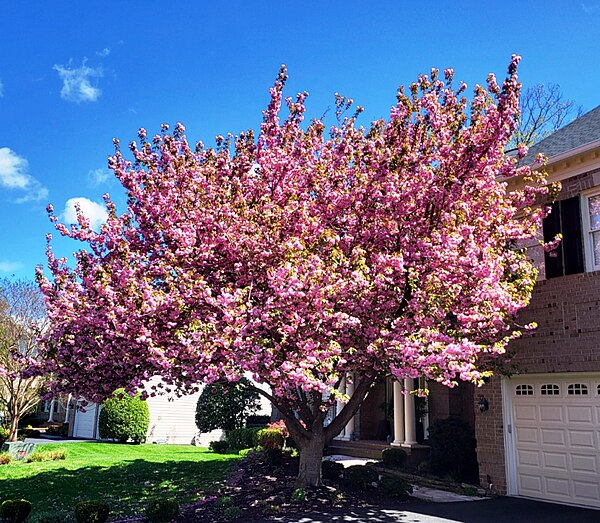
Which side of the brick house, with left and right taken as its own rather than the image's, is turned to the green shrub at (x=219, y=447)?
right

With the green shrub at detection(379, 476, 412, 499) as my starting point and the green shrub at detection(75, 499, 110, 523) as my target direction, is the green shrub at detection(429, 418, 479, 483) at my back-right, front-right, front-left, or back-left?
back-right

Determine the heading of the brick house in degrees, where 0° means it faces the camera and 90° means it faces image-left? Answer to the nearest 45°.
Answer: approximately 45°

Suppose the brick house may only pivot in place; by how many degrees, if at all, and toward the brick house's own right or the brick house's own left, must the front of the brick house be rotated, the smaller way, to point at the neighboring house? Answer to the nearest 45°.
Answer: approximately 90° to the brick house's own right

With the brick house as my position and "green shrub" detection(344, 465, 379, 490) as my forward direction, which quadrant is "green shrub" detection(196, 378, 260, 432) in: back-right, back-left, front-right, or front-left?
front-right

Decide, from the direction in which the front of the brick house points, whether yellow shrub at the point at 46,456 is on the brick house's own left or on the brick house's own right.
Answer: on the brick house's own right

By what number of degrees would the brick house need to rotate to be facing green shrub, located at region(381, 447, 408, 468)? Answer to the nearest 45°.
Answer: approximately 90° to its right

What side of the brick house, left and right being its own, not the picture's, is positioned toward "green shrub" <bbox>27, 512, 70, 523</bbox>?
front

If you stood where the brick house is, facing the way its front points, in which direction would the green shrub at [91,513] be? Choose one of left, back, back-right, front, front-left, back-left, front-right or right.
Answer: front

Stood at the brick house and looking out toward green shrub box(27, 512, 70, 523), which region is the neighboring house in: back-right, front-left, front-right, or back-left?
front-right

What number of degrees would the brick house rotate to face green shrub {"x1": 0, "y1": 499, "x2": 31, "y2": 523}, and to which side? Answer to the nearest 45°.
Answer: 0° — it already faces it

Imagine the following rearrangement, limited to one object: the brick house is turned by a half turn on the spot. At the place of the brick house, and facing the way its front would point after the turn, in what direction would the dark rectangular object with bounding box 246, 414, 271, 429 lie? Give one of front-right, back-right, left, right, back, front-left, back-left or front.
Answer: left

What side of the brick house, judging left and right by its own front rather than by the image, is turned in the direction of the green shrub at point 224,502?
front
